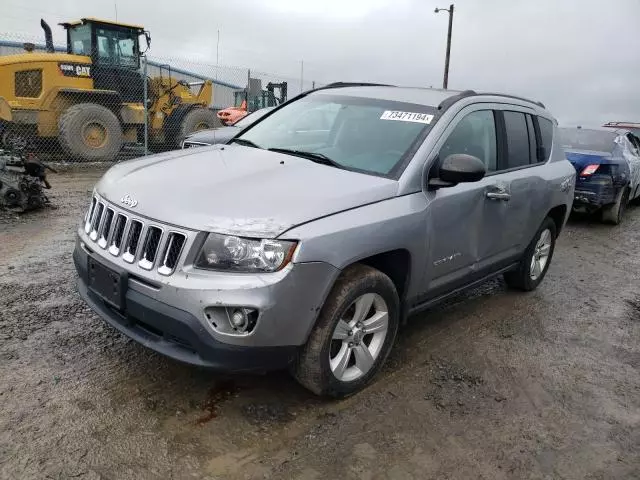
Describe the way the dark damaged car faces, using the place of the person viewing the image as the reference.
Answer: facing away from the viewer and to the right of the viewer

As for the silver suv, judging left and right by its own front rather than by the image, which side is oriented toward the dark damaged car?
back

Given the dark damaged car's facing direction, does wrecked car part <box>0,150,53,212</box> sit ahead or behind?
behind

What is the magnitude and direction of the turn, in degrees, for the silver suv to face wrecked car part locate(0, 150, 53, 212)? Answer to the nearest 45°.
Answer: approximately 90° to its right

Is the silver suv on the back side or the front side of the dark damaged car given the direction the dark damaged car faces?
on the back side

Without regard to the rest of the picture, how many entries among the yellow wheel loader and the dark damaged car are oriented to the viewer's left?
0

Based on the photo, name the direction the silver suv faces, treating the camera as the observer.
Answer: facing the viewer and to the left of the viewer

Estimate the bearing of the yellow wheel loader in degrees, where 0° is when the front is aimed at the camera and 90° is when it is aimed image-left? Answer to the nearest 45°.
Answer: approximately 225°
